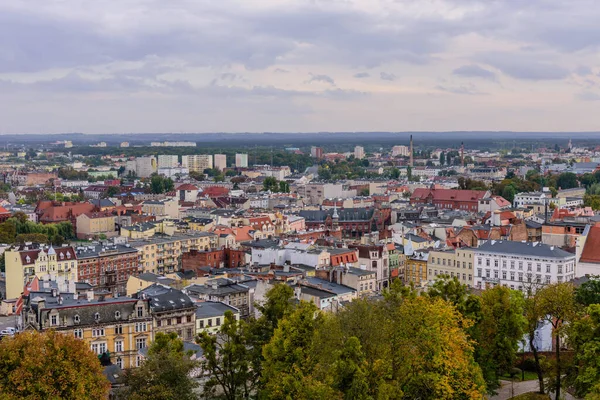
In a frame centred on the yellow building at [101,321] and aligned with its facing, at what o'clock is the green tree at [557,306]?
The green tree is roughly at 10 o'clock from the yellow building.

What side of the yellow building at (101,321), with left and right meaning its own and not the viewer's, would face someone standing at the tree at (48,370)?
front

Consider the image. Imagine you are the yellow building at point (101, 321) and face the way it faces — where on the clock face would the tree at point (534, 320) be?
The tree is roughly at 10 o'clock from the yellow building.

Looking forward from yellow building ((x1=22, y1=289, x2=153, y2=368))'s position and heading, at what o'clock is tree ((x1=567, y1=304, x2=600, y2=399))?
The tree is roughly at 10 o'clock from the yellow building.

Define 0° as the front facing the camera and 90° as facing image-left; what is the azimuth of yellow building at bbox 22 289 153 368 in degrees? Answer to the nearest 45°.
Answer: approximately 0°

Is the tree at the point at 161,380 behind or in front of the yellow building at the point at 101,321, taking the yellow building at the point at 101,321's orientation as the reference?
in front

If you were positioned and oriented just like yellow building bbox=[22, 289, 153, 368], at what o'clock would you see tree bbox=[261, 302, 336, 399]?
The tree is roughly at 11 o'clock from the yellow building.

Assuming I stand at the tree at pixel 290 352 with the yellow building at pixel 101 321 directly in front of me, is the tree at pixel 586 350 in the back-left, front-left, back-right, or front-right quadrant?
back-right

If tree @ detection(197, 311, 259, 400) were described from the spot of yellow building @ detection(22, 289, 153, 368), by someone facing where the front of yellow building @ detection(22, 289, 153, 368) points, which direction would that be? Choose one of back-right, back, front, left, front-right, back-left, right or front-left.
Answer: front-left

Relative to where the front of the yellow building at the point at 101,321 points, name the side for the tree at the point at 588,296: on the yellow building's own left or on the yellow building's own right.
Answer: on the yellow building's own left
